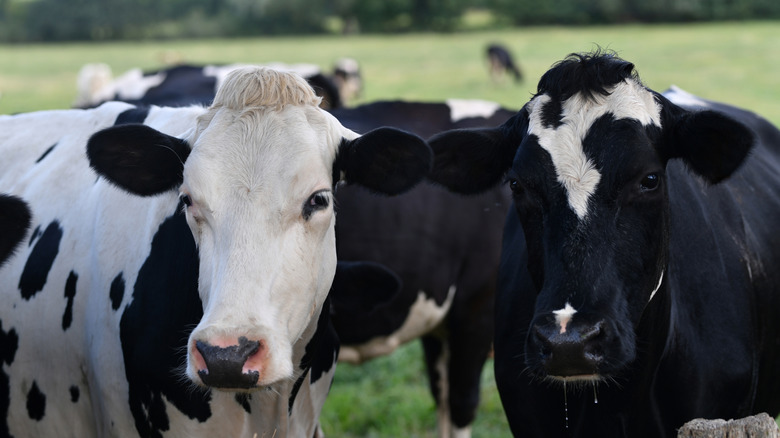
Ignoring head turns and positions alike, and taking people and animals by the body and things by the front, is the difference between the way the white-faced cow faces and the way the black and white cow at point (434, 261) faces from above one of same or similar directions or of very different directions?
very different directions

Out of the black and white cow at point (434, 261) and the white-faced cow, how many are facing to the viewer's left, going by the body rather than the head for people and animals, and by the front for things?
1

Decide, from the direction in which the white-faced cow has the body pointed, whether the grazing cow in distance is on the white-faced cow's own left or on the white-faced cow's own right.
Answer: on the white-faced cow's own left

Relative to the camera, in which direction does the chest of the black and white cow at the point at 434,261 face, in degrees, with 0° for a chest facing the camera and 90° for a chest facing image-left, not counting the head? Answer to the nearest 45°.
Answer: approximately 90°

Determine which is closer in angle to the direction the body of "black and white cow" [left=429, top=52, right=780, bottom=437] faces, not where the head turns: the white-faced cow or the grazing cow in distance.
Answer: the white-faced cow

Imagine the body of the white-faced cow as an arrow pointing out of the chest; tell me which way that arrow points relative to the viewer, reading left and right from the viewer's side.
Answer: facing the viewer and to the right of the viewer

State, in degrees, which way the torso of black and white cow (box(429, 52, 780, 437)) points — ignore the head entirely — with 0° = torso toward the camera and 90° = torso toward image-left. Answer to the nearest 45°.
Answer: approximately 45°

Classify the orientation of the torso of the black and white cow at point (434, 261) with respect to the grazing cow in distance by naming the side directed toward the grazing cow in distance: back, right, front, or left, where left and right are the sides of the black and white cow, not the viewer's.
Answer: right

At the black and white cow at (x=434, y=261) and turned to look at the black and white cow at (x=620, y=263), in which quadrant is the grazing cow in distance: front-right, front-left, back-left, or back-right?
back-left

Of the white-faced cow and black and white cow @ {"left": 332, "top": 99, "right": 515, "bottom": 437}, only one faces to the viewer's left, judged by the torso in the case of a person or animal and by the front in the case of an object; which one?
the black and white cow
